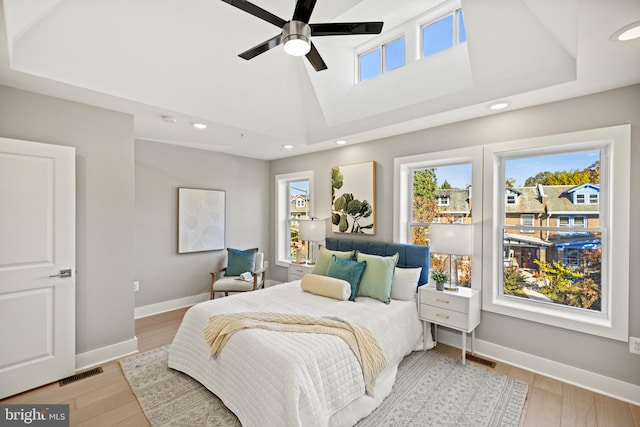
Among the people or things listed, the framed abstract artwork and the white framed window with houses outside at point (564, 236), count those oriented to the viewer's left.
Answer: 0

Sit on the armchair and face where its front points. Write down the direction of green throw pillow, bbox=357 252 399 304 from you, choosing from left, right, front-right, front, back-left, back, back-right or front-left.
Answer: left

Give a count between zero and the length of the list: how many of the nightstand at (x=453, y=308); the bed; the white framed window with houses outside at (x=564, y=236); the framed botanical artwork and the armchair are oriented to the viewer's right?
0

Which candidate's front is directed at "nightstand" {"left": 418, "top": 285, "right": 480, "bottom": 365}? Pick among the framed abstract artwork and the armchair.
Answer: the framed abstract artwork

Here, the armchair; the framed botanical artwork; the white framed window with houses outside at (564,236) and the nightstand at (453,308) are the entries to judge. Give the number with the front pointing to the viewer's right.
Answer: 0

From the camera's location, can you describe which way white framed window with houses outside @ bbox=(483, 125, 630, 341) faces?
facing the viewer

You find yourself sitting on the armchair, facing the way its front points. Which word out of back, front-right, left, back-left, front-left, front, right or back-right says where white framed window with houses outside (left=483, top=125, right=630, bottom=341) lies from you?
left

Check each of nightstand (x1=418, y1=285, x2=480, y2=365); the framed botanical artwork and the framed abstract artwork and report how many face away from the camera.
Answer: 0

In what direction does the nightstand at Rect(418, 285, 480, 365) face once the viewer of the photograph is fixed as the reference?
facing the viewer and to the left of the viewer

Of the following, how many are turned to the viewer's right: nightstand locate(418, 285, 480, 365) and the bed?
0
